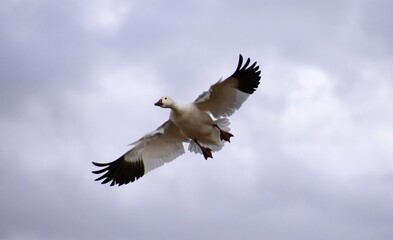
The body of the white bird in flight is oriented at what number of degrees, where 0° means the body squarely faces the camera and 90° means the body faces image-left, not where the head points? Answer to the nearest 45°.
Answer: approximately 45°
